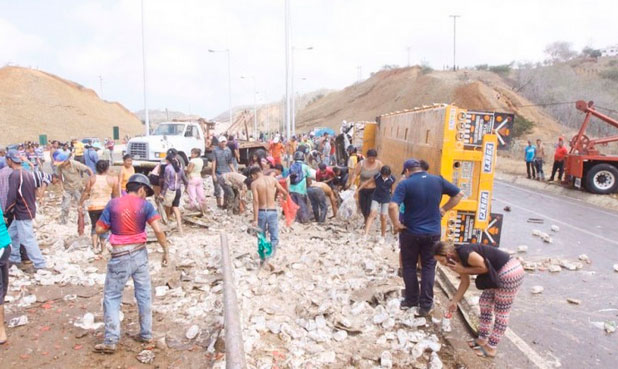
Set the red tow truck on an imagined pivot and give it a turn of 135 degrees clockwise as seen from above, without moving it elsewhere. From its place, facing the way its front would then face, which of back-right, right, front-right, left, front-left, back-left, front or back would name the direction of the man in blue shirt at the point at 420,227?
front-left

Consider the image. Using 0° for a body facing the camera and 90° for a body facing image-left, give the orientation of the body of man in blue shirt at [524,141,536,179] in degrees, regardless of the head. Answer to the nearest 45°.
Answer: approximately 0°

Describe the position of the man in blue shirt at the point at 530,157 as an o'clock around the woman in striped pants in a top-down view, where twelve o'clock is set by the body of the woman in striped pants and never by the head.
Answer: The man in blue shirt is roughly at 3 o'clock from the woman in striped pants.

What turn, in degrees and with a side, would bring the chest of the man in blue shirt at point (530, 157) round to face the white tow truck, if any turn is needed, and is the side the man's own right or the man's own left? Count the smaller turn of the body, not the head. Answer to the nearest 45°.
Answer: approximately 45° to the man's own right

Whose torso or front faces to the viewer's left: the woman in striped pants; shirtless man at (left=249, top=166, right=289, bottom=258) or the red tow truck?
the woman in striped pants

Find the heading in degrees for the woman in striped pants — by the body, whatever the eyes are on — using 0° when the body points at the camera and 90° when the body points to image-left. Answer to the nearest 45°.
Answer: approximately 90°

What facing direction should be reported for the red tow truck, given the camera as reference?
facing to the right of the viewer

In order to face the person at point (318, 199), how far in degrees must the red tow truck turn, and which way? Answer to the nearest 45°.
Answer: approximately 135° to its right

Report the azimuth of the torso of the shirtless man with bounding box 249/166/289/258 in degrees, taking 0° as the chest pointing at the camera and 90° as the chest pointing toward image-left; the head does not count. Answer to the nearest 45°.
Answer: approximately 180°

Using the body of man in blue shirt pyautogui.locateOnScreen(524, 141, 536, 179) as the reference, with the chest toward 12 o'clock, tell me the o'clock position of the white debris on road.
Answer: The white debris on road is roughly at 12 o'clock from the man in blue shirt.
